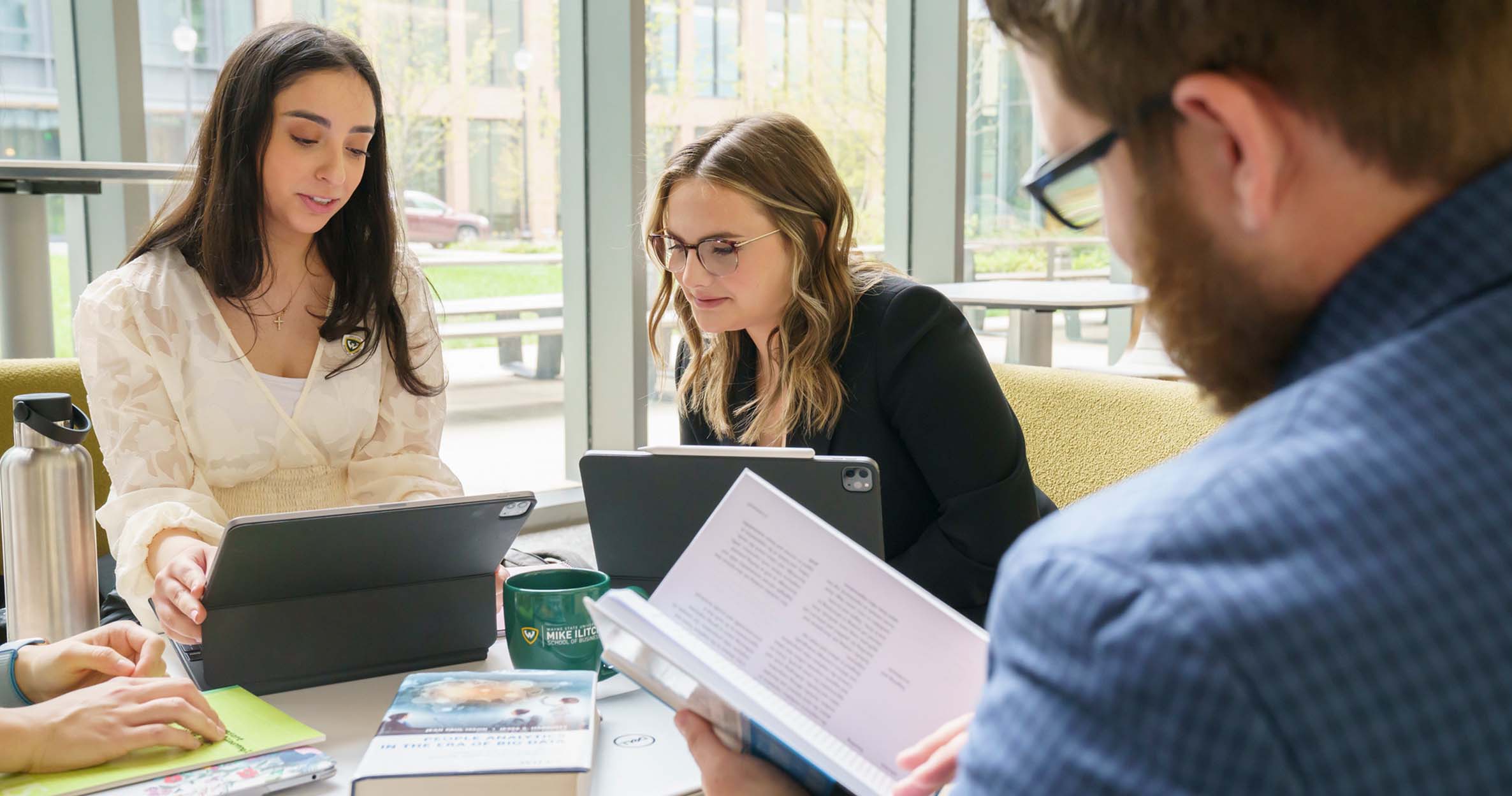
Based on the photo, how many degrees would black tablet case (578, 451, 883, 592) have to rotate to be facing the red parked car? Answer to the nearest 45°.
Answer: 0° — it already faces it

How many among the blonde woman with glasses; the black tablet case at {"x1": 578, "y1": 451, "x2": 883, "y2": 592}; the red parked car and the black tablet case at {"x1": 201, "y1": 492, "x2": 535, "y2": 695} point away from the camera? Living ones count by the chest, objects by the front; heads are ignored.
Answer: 2

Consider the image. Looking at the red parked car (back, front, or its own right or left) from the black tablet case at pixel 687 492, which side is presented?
right

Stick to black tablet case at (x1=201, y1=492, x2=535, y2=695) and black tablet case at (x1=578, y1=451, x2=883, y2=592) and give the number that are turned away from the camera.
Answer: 2

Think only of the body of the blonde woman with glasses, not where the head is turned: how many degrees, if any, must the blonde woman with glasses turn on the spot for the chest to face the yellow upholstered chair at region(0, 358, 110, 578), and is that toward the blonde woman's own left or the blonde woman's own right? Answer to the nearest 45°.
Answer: approximately 45° to the blonde woman's own right

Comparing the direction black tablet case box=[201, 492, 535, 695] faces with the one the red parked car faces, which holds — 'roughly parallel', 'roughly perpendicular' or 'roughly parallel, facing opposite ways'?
roughly perpendicular

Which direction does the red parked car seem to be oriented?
to the viewer's right

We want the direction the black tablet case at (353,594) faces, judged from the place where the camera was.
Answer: facing away from the viewer

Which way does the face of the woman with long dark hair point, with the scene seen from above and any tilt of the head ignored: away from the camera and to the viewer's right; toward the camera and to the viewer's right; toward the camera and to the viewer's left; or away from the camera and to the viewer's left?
toward the camera and to the viewer's right

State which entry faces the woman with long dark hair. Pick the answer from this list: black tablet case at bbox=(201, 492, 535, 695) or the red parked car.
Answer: the black tablet case

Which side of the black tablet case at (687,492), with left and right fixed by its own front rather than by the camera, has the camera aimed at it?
back

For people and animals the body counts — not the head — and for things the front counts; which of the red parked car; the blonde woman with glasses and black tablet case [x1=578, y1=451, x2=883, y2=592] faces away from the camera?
the black tablet case
